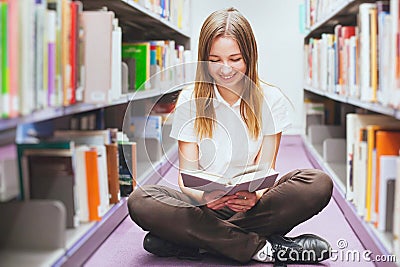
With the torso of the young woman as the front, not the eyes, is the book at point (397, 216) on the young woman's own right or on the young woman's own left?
on the young woman's own left

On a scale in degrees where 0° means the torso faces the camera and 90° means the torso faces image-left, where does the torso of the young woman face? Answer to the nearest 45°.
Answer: approximately 0°

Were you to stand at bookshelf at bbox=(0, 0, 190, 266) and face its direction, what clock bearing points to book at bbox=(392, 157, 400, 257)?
The book is roughly at 12 o'clock from the bookshelf.

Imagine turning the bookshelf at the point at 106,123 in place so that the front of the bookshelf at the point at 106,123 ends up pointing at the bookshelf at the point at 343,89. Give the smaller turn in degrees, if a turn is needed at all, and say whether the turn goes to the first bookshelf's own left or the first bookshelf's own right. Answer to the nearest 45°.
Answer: approximately 45° to the first bookshelf's own left

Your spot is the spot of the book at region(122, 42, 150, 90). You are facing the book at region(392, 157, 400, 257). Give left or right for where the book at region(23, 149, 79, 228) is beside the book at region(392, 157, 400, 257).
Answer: right

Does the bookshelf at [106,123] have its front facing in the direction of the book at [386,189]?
yes

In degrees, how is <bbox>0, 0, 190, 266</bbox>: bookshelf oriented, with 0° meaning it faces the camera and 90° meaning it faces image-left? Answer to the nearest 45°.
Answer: approximately 315°
